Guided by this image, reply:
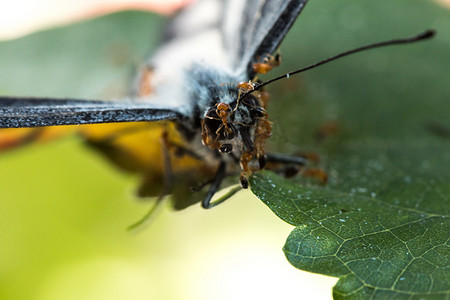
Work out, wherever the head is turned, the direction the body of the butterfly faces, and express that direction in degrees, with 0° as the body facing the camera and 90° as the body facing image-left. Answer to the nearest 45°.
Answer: approximately 315°
